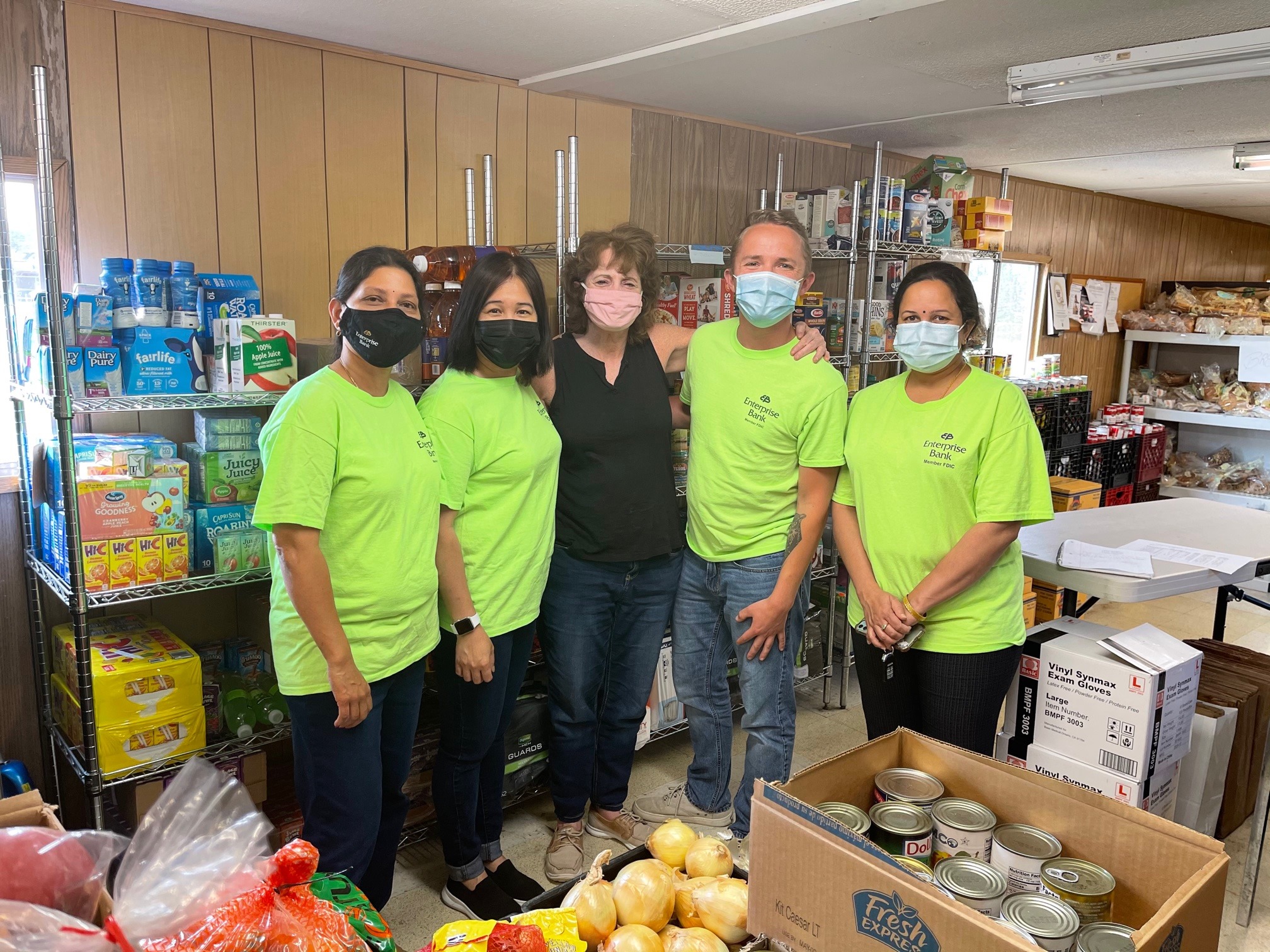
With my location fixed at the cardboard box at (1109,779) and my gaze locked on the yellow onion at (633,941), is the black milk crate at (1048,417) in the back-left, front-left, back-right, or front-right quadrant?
back-right

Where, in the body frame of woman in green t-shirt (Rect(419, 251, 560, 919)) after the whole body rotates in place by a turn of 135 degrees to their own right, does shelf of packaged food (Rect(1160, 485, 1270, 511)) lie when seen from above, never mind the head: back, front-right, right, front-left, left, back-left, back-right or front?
back-right

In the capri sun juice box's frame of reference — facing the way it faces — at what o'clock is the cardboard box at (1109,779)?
The cardboard box is roughly at 10 o'clock from the capri sun juice box.

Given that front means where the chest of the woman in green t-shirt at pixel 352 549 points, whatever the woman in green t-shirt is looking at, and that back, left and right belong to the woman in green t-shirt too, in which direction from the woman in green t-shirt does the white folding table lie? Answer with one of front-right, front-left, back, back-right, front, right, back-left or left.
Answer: front-left

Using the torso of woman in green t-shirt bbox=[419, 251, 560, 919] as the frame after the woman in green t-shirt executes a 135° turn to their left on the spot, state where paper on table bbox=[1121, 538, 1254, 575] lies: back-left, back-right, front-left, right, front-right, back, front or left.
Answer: right

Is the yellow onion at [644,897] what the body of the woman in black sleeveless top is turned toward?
yes

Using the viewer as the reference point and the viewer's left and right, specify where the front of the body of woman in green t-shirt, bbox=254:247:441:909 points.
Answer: facing the viewer and to the right of the viewer

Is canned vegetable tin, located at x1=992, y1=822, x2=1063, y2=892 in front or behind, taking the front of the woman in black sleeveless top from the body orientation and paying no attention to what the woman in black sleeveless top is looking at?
in front

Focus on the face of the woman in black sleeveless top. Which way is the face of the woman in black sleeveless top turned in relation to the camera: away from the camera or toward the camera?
toward the camera

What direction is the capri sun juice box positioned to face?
toward the camera

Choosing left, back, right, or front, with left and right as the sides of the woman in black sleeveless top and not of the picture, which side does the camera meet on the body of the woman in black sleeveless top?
front

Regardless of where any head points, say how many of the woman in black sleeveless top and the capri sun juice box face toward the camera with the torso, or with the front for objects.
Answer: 2

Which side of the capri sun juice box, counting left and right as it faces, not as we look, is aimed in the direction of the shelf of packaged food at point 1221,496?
left

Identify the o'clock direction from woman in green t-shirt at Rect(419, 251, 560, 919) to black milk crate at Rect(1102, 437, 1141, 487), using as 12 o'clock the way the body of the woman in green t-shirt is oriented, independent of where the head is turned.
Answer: The black milk crate is roughly at 9 o'clock from the woman in green t-shirt.

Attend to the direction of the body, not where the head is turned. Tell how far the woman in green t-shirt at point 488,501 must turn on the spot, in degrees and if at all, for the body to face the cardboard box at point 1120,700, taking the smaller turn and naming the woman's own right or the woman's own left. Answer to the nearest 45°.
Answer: approximately 45° to the woman's own left
